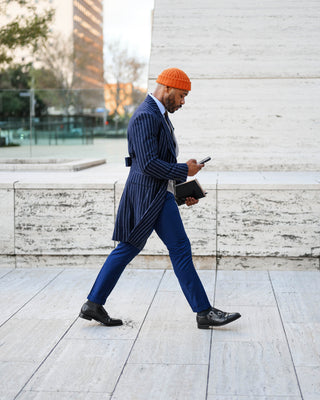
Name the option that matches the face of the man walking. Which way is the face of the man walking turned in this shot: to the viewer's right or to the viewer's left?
to the viewer's right

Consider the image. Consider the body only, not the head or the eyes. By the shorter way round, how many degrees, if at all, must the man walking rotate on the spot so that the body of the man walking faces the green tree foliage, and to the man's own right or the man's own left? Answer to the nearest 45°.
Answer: approximately 90° to the man's own left

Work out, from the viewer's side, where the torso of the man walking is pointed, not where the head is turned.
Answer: to the viewer's right
